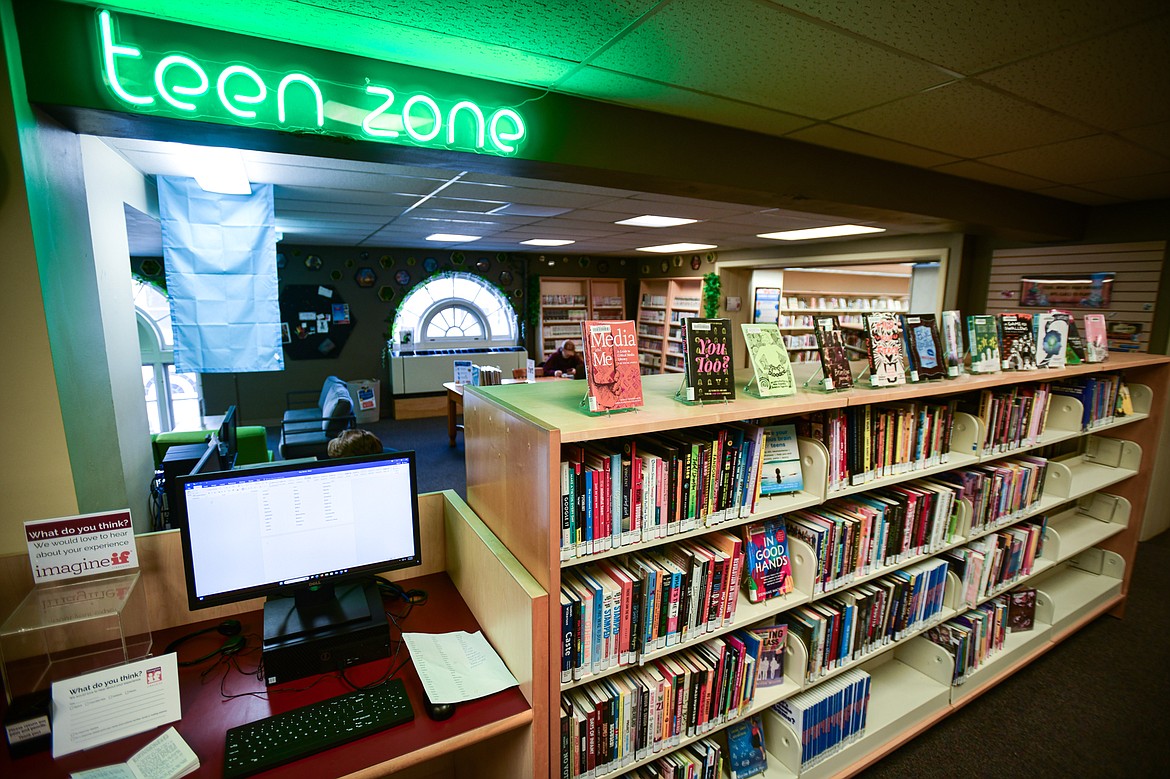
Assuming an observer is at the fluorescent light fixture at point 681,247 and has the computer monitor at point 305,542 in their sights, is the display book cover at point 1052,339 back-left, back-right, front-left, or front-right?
front-left

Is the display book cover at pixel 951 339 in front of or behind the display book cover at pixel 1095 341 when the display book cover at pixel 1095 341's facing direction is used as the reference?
in front

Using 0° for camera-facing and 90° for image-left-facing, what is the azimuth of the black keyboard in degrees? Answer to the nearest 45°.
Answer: approximately 0°

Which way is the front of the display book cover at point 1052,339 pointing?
toward the camera

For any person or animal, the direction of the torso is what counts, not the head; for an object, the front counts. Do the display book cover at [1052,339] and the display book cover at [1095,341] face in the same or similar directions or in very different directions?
same or similar directions

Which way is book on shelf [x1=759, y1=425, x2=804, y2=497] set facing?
toward the camera

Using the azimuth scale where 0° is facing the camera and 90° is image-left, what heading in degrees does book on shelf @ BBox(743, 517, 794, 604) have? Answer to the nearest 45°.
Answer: approximately 0°

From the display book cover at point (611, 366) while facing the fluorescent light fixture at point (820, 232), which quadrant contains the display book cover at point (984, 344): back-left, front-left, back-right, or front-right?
front-right

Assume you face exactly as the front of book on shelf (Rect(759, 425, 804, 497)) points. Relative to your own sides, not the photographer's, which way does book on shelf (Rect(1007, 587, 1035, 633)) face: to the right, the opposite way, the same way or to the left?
the same way

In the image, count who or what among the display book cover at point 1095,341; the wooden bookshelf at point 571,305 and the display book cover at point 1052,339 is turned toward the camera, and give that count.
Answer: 3
